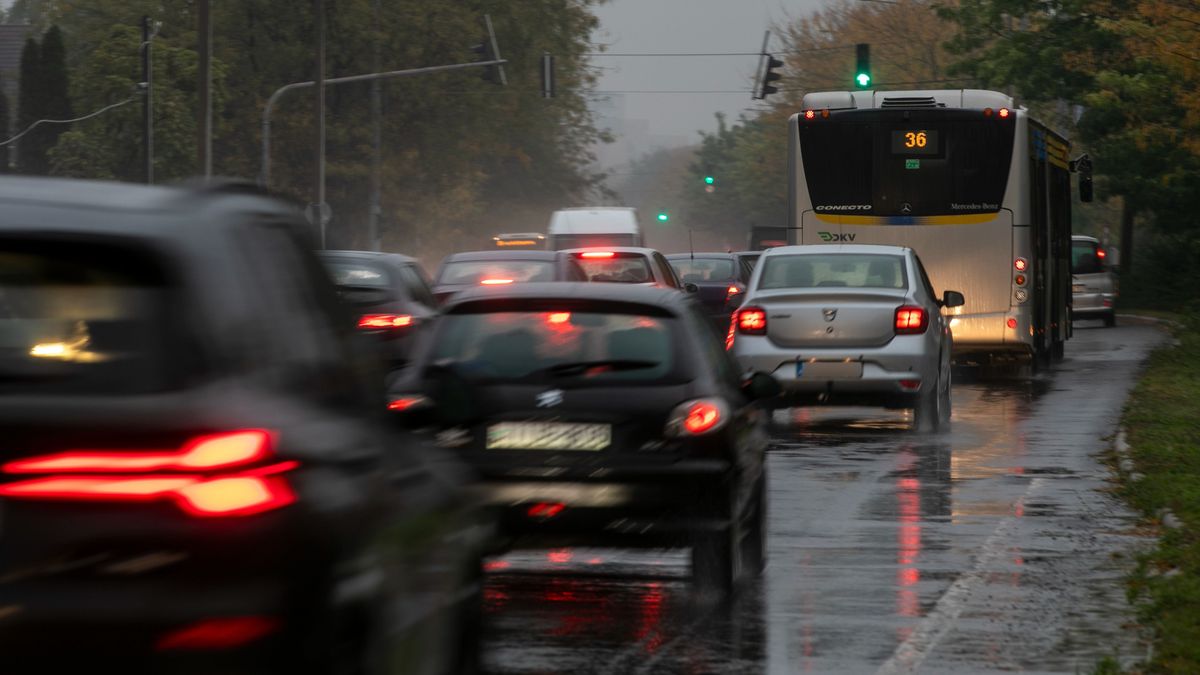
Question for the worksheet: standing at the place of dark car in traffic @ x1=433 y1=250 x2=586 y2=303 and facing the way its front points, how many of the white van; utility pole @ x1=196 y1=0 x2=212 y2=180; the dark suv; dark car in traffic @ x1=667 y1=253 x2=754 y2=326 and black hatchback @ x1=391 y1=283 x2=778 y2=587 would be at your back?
2

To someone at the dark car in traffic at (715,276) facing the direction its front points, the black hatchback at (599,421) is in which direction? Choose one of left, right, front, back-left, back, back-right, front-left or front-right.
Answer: back

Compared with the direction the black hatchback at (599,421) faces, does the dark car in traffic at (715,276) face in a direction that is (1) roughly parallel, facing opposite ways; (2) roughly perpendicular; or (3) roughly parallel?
roughly parallel

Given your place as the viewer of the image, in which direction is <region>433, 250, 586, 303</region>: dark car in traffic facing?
facing away from the viewer

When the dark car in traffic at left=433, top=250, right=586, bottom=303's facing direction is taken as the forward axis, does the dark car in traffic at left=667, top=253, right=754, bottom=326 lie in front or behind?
in front

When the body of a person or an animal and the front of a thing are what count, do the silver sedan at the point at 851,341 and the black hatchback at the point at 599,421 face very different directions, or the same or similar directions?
same or similar directions

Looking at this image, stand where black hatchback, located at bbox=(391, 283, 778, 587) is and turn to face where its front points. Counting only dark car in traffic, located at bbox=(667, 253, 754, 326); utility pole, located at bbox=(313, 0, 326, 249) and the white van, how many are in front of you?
3

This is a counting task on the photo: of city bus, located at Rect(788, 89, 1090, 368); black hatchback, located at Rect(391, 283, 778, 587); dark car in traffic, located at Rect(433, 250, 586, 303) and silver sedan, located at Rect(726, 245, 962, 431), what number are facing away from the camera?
4

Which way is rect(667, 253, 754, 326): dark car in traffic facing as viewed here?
away from the camera

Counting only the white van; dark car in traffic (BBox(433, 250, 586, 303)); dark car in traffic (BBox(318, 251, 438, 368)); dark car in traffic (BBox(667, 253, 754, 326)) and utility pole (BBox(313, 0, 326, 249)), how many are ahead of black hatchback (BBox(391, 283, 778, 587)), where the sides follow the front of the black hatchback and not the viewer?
5

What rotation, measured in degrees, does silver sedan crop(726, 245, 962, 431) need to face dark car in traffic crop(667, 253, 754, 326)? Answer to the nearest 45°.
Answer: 0° — it already faces it

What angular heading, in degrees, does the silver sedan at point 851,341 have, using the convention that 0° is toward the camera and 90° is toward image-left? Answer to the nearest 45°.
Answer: approximately 180°

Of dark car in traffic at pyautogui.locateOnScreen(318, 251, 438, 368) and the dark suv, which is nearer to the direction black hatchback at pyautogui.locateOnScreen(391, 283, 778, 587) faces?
the dark car in traffic

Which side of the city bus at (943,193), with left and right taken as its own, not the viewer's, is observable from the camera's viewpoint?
back

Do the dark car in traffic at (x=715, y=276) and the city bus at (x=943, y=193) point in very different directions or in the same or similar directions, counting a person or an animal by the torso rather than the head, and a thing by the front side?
same or similar directions

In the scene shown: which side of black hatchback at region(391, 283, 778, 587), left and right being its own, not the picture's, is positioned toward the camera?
back

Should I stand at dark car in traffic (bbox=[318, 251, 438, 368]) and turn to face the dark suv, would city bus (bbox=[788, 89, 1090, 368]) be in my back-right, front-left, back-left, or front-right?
back-left
